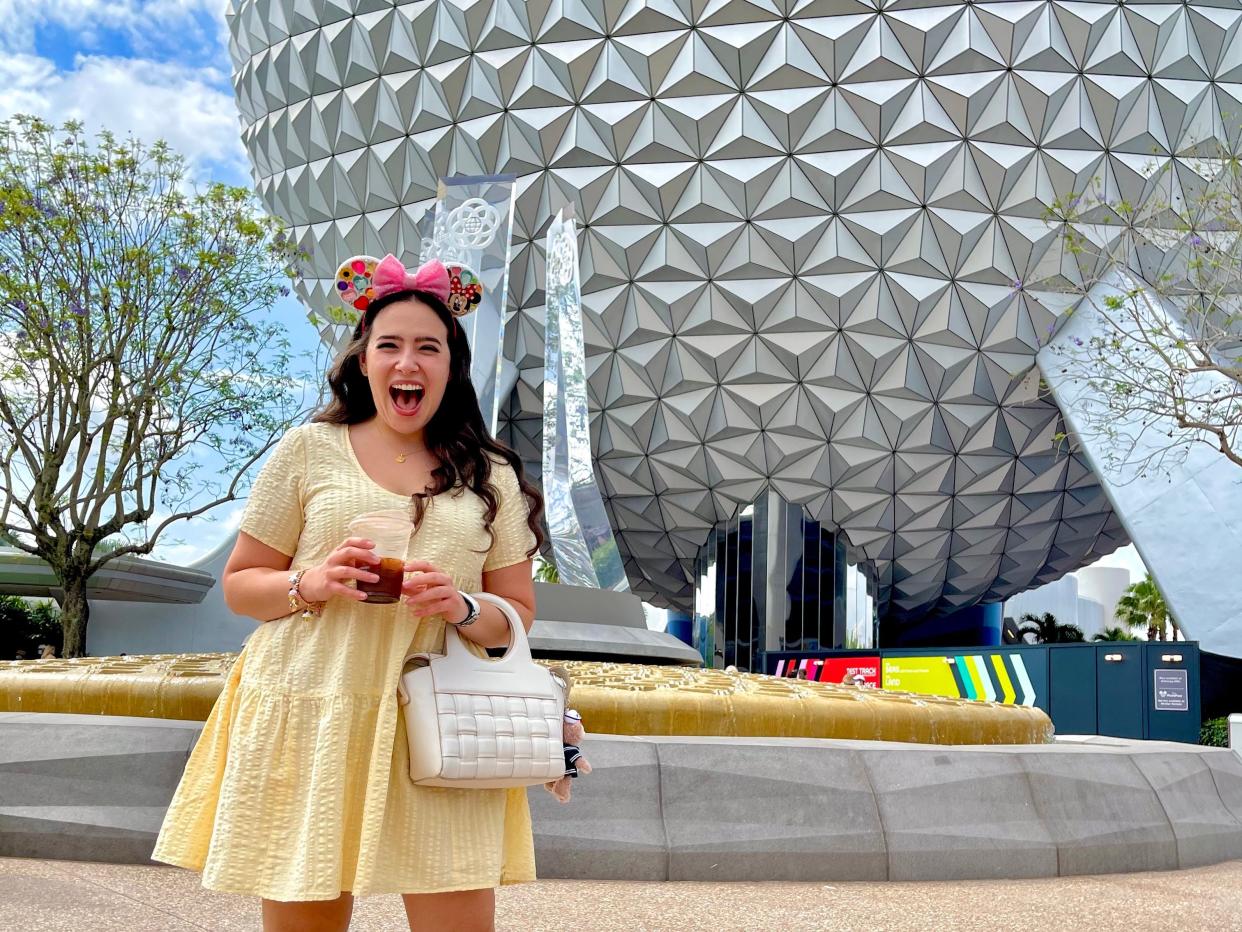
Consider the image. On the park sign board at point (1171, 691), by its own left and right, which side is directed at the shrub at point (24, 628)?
right

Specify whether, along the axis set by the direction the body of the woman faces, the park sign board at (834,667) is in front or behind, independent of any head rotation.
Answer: behind

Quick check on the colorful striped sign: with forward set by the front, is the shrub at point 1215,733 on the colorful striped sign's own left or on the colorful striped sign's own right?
on the colorful striped sign's own left

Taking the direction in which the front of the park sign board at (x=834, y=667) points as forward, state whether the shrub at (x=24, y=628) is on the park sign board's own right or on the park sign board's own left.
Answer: on the park sign board's own right

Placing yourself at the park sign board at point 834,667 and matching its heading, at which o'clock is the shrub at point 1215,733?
The shrub is roughly at 9 o'clock from the park sign board.

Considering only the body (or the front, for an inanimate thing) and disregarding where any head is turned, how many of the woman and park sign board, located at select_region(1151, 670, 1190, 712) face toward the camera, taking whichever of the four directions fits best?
2

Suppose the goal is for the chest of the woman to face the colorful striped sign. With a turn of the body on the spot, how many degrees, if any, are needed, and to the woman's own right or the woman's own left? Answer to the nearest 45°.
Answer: approximately 135° to the woman's own left
